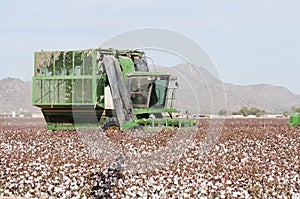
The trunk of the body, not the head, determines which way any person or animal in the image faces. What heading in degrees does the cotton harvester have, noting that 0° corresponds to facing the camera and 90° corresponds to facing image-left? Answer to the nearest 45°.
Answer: approximately 315°

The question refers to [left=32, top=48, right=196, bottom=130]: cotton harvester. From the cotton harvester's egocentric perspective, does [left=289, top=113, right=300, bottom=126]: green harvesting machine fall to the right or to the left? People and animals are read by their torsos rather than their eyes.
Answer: on its left
